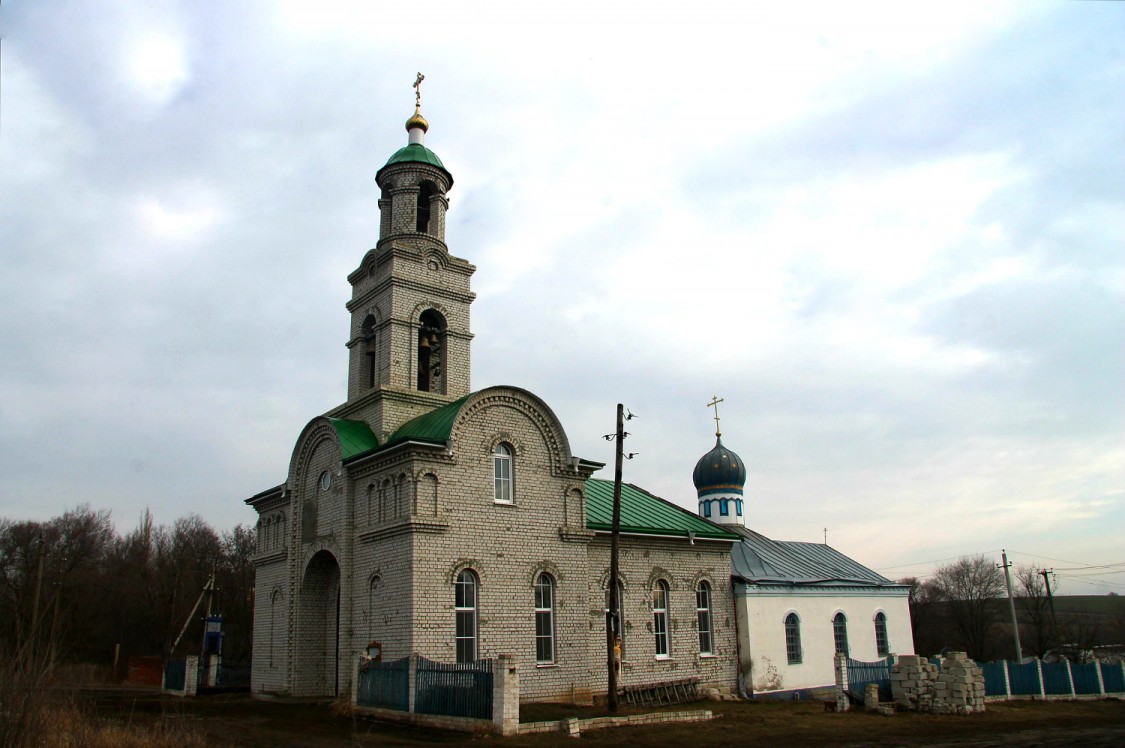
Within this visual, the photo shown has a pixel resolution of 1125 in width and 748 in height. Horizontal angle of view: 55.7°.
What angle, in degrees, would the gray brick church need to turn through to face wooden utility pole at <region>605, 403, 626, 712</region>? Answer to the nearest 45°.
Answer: approximately 90° to its left

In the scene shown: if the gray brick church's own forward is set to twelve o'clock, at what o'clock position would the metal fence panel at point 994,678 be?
The metal fence panel is roughly at 7 o'clock from the gray brick church.

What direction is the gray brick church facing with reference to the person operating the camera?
facing the viewer and to the left of the viewer

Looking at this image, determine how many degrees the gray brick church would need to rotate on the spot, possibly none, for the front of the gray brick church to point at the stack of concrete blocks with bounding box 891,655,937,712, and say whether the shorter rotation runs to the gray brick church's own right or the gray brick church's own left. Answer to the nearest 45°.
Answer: approximately 135° to the gray brick church's own left

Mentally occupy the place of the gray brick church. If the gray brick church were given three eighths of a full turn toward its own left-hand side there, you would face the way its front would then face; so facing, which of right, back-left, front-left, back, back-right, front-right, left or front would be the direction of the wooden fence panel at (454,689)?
right

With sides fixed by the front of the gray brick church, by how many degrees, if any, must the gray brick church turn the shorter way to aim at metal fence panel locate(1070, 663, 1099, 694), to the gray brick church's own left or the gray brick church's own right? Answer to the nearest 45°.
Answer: approximately 135° to the gray brick church's own left

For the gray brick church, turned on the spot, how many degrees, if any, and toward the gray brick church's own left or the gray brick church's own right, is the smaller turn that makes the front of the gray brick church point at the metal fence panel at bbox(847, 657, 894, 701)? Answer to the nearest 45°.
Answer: approximately 135° to the gray brick church's own left

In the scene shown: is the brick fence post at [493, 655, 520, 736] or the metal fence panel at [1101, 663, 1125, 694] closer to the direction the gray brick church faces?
the brick fence post

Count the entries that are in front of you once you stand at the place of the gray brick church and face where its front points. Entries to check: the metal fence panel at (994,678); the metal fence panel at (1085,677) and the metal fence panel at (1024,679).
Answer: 0

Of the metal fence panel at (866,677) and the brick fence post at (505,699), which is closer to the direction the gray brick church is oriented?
the brick fence post

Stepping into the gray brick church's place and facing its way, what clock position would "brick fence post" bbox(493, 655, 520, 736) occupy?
The brick fence post is roughly at 10 o'clock from the gray brick church.

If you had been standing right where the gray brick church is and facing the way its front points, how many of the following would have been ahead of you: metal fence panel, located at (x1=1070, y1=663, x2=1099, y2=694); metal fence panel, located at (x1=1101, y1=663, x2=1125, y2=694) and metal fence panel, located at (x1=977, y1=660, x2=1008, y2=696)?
0

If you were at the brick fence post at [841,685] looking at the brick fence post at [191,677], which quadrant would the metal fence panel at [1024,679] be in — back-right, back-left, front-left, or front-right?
back-right
